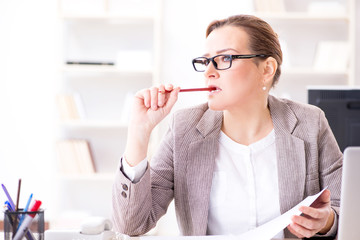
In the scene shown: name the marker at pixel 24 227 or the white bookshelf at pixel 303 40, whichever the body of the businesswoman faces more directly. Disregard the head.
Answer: the marker

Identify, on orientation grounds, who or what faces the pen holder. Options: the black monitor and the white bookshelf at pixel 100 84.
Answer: the white bookshelf

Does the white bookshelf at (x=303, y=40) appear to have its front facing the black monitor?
yes
